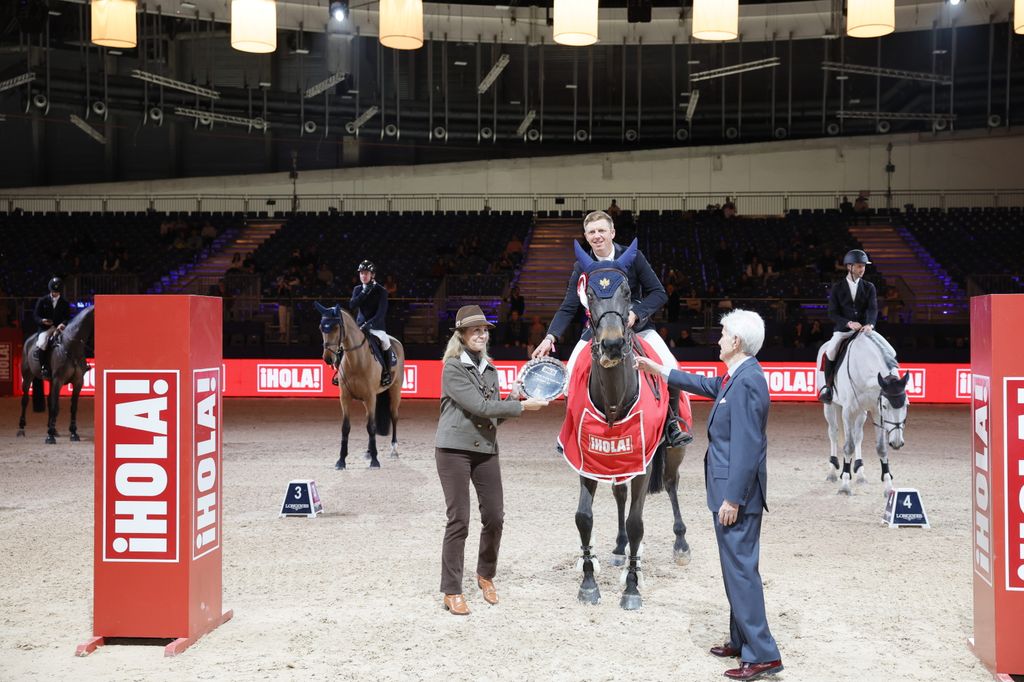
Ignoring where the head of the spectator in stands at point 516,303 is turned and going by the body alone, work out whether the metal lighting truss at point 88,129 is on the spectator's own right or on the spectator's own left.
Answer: on the spectator's own right

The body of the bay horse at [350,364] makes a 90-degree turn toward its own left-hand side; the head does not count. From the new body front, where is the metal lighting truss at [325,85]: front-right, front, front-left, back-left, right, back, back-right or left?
back-left

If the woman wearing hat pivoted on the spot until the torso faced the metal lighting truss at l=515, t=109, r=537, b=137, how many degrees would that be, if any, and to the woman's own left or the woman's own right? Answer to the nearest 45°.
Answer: approximately 135° to the woman's own left

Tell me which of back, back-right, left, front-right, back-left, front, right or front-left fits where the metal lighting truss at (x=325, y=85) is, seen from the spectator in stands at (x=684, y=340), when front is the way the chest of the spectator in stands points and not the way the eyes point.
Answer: back-right

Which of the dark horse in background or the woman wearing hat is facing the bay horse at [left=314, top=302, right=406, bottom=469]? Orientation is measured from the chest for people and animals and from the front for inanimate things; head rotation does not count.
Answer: the dark horse in background

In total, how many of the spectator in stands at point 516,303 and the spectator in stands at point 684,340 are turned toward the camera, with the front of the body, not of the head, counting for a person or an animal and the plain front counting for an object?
2

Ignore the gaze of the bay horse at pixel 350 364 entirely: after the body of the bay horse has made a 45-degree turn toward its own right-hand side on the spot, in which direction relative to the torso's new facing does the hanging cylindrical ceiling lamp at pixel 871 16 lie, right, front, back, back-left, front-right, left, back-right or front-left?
back

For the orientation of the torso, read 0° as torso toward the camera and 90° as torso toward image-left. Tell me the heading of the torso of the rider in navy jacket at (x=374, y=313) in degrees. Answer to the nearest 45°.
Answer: approximately 45°

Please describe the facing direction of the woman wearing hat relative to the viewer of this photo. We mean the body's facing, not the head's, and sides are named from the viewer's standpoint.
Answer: facing the viewer and to the right of the viewer

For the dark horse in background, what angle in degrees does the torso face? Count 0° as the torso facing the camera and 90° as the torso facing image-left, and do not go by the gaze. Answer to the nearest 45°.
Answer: approximately 315°

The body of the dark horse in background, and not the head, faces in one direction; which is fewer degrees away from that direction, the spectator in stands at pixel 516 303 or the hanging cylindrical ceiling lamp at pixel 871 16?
the hanging cylindrical ceiling lamp

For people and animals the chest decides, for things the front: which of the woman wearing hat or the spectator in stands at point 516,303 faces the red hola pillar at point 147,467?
the spectator in stands

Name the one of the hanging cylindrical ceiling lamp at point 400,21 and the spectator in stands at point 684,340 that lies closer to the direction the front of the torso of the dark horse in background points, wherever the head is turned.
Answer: the hanging cylindrical ceiling lamp
